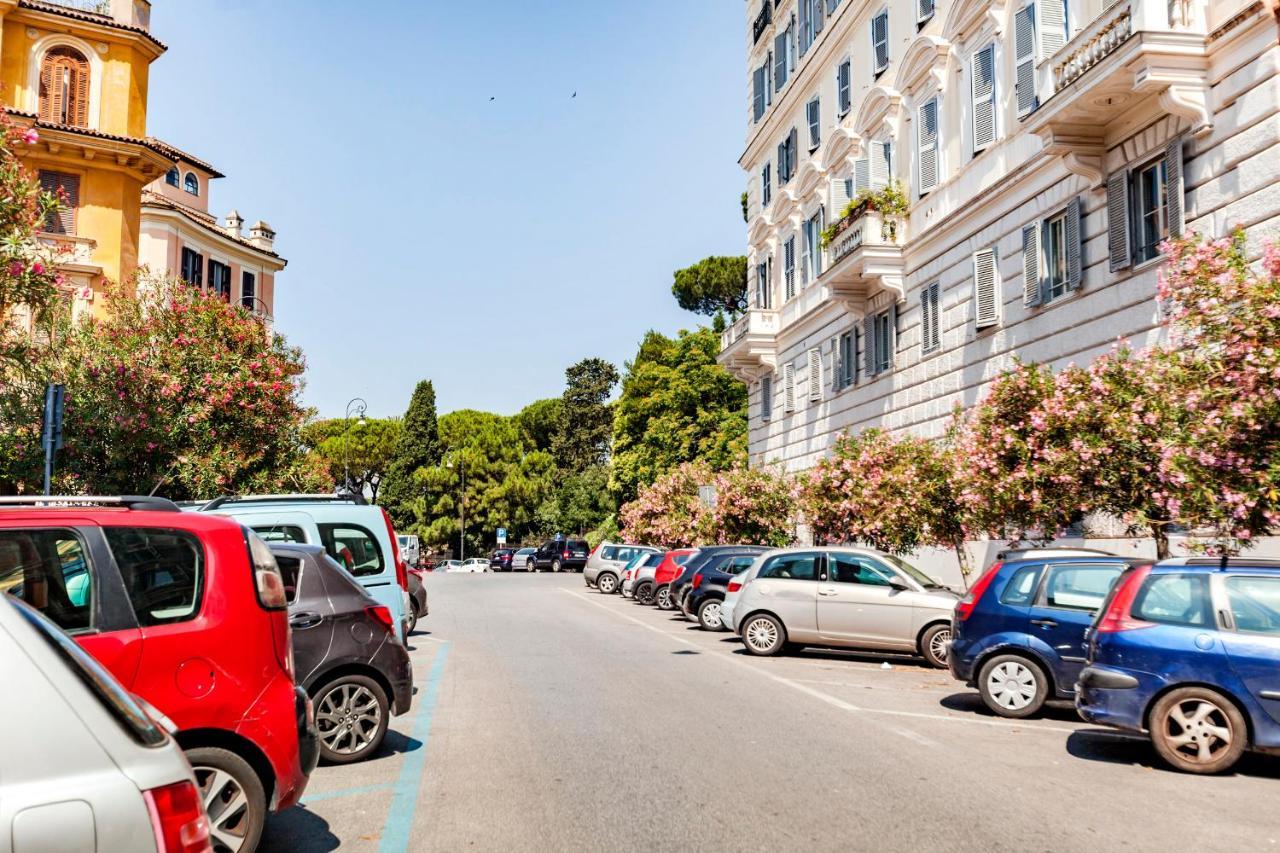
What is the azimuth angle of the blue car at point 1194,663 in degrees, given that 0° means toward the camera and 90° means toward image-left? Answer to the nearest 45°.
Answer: approximately 270°

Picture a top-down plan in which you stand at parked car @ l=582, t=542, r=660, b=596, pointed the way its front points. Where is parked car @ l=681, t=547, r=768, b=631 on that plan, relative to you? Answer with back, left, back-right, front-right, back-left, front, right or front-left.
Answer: right

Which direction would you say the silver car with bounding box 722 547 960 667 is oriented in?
to the viewer's right

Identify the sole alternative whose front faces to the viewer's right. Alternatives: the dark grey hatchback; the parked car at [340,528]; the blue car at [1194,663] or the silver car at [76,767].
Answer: the blue car

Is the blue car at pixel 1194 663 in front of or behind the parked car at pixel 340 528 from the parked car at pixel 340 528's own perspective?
behind

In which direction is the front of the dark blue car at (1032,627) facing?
to the viewer's right
